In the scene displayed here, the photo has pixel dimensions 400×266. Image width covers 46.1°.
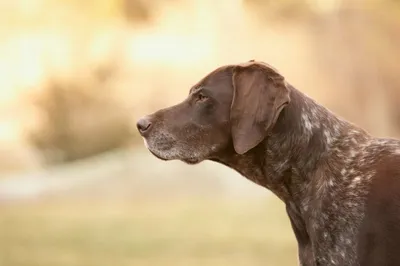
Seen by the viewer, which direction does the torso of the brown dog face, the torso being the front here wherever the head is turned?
to the viewer's left
